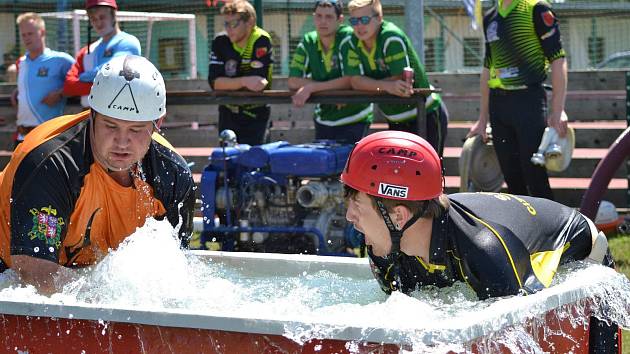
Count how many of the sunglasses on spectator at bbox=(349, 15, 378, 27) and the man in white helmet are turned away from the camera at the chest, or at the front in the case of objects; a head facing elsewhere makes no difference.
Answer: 0

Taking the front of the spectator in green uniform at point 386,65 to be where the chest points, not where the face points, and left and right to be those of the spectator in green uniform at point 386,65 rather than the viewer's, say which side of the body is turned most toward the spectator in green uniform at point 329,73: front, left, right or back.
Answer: right

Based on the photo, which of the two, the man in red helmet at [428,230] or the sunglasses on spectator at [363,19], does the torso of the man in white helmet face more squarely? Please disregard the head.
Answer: the man in red helmet

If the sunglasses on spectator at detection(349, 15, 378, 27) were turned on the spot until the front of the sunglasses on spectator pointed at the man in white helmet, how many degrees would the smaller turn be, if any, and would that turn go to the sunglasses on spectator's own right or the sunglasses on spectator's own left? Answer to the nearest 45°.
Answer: approximately 45° to the sunglasses on spectator's own left

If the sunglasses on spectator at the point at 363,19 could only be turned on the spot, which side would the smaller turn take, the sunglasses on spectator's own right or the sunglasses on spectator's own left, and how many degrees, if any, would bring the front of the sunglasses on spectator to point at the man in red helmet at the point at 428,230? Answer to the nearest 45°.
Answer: approximately 45° to the sunglasses on spectator's own left

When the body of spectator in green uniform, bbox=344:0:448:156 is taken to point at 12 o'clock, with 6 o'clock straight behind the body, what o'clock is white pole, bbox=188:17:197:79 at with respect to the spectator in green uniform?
The white pole is roughly at 4 o'clock from the spectator in green uniform.

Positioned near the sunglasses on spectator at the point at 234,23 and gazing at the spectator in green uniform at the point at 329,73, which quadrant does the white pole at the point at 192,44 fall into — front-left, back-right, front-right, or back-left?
back-left

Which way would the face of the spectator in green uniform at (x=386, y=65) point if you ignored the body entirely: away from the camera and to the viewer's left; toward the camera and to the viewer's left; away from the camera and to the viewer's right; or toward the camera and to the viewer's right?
toward the camera and to the viewer's left

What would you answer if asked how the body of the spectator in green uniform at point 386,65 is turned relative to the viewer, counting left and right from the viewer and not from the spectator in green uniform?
facing the viewer and to the left of the viewer

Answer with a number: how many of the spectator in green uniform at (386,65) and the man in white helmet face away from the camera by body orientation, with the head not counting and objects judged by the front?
0

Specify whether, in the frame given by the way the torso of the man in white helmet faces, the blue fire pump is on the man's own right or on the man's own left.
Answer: on the man's own left

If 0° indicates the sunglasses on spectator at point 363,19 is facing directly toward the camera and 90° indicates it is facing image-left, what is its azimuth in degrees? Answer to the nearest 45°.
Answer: approximately 45°
